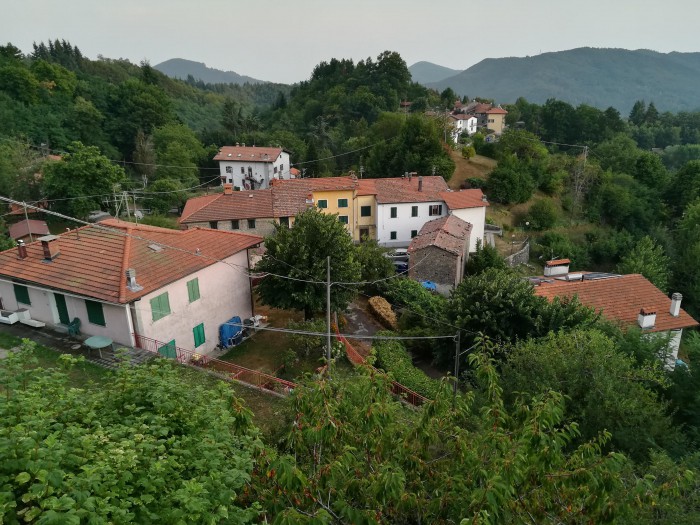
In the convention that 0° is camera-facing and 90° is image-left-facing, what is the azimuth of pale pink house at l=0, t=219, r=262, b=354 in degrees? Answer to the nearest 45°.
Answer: approximately 45°

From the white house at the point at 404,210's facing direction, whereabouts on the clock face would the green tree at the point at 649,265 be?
The green tree is roughly at 9 o'clock from the white house.

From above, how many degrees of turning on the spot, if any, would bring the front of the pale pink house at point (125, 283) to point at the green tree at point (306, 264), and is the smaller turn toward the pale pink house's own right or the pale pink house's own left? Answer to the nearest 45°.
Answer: approximately 135° to the pale pink house's own left

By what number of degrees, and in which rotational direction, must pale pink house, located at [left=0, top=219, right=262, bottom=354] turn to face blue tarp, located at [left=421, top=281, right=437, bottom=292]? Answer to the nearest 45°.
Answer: approximately 135° to its left

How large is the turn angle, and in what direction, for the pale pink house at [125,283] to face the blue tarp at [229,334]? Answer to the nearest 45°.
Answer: approximately 135° to its left

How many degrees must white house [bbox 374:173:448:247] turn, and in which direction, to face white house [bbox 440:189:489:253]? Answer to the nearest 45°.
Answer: approximately 90° to its left

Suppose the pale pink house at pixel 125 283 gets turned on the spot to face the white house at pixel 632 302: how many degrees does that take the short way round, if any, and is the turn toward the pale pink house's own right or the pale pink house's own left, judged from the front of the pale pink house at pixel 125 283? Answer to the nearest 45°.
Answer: approximately 135° to the pale pink house's own left

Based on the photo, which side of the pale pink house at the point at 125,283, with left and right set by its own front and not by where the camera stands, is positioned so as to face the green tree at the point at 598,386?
left

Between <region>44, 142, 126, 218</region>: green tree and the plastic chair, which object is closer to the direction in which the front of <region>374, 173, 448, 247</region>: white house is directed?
the plastic chair

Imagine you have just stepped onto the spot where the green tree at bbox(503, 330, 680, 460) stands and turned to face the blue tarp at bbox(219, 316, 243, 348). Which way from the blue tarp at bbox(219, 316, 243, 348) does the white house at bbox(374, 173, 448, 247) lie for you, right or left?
right
